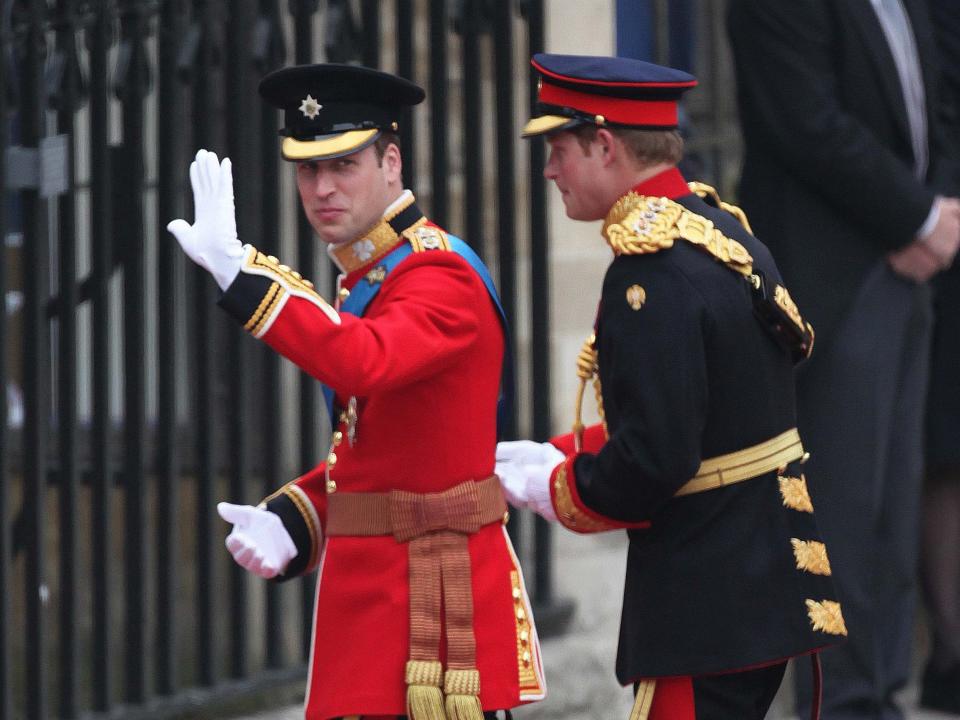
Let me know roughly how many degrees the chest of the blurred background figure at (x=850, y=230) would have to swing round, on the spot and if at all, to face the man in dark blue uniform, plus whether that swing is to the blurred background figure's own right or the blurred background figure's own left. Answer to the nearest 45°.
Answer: approximately 45° to the blurred background figure's own right

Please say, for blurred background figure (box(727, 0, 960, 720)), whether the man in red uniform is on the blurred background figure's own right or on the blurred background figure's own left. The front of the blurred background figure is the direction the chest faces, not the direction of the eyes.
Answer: on the blurred background figure's own right

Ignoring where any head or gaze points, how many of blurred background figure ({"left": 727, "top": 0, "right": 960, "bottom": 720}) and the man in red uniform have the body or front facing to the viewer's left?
1
